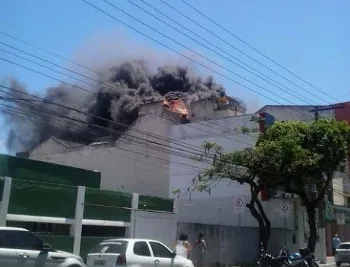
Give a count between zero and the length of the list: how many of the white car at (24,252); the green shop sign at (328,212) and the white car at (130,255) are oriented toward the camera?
1

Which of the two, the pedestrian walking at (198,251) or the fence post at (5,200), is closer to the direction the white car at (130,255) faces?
the pedestrian walking

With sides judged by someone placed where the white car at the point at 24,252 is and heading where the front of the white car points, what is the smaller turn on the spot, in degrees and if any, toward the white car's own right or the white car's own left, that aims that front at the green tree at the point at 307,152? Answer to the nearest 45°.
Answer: approximately 45° to the white car's own left

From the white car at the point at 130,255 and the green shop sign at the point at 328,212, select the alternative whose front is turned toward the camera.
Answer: the green shop sign

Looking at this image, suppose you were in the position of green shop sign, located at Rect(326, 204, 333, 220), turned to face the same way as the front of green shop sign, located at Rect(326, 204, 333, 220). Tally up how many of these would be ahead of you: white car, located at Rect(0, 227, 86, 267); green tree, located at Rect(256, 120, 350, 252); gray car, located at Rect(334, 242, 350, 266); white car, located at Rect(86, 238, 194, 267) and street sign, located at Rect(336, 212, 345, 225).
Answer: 4

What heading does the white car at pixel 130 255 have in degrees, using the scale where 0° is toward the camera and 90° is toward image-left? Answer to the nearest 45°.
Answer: approximately 225°

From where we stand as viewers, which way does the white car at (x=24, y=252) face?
facing to the right of the viewer

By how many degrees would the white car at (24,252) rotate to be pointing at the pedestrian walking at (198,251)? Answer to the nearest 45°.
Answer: approximately 45° to its left

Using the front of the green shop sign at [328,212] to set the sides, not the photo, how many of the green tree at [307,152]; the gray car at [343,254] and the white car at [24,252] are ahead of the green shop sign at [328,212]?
3

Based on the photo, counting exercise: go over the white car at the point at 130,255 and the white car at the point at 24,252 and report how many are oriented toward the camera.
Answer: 0

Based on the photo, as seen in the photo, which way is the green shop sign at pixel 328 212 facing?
toward the camera
